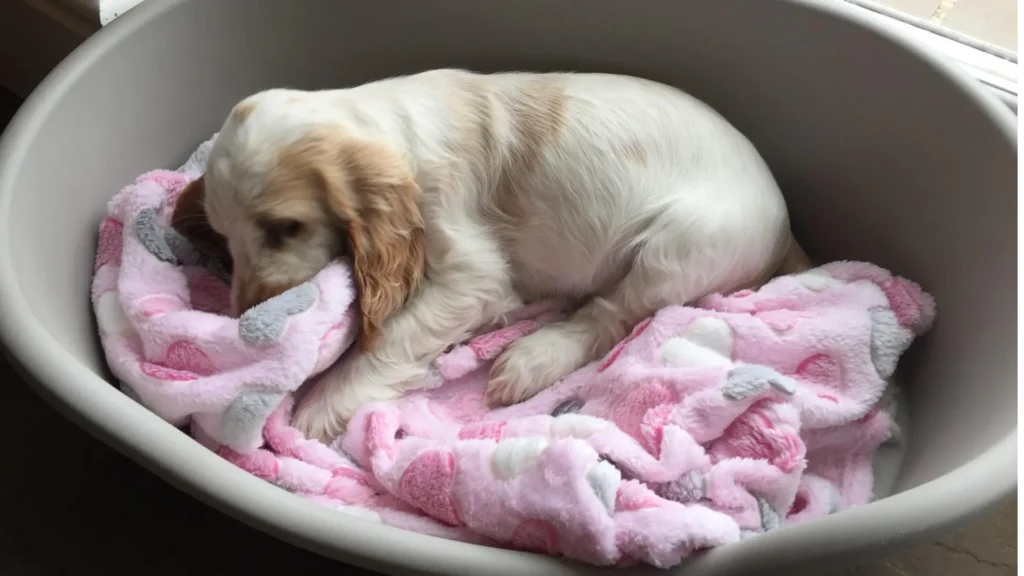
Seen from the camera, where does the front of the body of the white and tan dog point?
to the viewer's left
